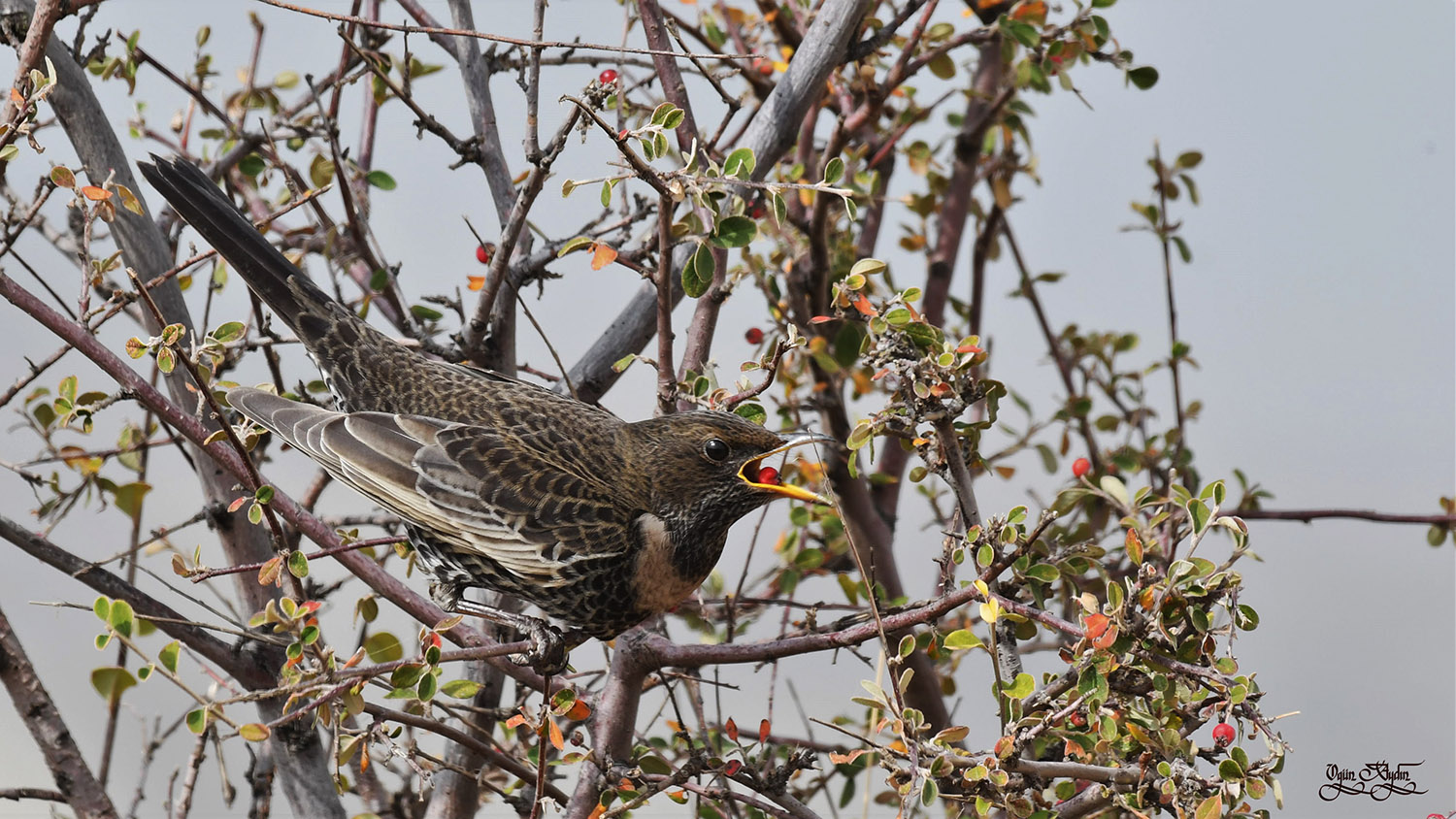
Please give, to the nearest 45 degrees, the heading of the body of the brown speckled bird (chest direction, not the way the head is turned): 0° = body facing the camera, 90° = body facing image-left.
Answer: approximately 270°

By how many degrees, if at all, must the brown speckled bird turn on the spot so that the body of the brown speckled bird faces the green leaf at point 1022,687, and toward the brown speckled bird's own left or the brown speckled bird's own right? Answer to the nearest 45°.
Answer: approximately 45° to the brown speckled bird's own right

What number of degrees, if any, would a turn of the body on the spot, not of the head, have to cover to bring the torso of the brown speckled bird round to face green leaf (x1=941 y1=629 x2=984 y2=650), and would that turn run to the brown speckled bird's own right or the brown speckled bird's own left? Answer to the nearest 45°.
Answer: approximately 45° to the brown speckled bird's own right
